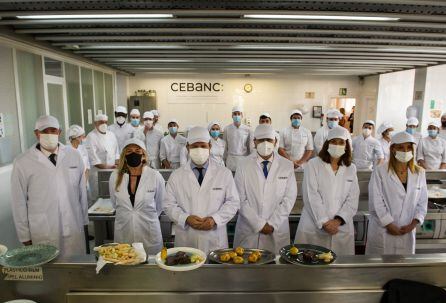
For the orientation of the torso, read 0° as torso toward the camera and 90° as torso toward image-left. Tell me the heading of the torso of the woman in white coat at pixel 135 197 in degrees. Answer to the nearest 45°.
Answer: approximately 0°

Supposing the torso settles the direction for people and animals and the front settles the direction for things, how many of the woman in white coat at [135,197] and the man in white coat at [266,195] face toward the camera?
2

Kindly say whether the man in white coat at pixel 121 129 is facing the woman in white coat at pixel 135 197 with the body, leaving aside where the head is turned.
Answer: yes

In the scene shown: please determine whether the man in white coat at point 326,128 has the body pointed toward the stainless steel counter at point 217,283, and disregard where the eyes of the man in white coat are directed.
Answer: yes
